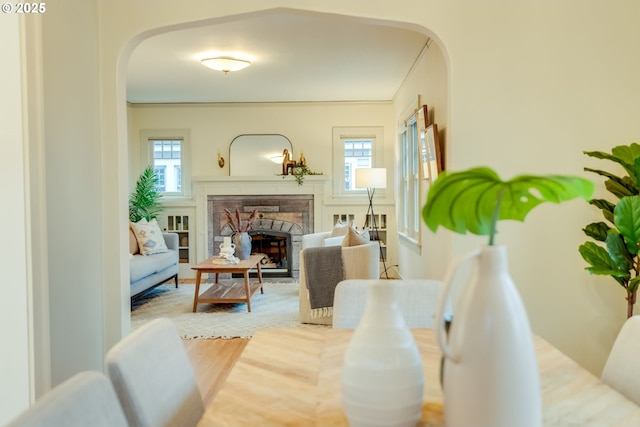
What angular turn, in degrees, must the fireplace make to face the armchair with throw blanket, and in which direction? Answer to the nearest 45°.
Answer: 0° — it already faces it

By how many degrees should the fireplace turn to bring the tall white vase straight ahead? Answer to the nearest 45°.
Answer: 0° — it already faces it

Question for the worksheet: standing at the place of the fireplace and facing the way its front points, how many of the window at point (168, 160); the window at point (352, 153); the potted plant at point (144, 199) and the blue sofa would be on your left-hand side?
1

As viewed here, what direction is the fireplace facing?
toward the camera

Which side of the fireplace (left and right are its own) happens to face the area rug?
front

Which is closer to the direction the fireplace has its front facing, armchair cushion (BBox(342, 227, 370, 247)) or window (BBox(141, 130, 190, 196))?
the armchair cushion

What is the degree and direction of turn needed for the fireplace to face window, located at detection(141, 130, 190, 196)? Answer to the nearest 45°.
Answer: approximately 90° to its right

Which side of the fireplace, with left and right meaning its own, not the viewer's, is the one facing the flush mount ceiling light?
front

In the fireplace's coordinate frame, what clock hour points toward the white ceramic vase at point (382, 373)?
The white ceramic vase is roughly at 12 o'clock from the fireplace.

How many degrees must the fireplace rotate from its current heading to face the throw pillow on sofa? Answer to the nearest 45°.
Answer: approximately 45° to its right

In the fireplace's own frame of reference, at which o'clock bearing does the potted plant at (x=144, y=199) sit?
The potted plant is roughly at 3 o'clock from the fireplace.
